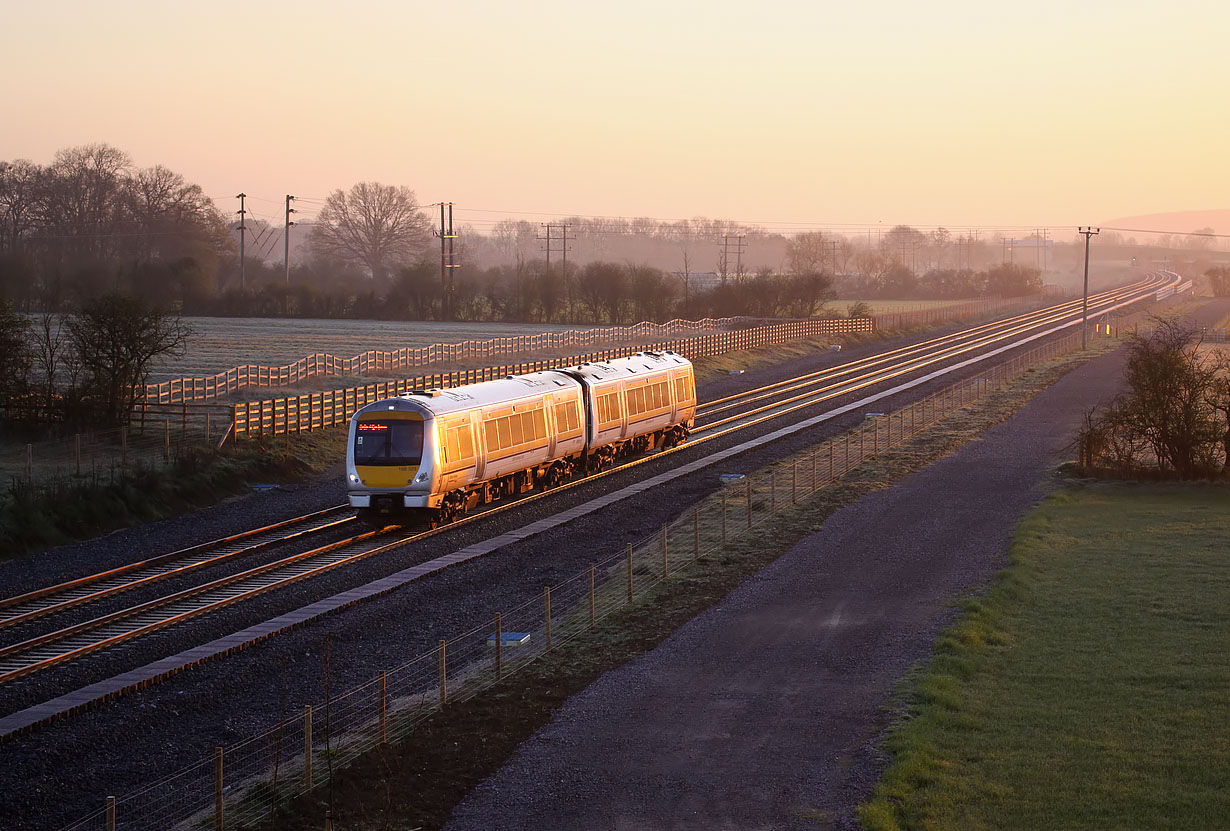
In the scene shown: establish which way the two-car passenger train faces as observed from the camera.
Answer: facing the viewer and to the left of the viewer

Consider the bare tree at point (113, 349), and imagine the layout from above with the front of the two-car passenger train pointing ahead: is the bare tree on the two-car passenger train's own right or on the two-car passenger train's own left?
on the two-car passenger train's own right

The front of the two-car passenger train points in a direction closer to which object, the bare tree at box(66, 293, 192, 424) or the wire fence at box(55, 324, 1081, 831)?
the wire fence

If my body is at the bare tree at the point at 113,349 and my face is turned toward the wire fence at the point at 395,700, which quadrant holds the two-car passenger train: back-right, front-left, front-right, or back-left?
front-left
